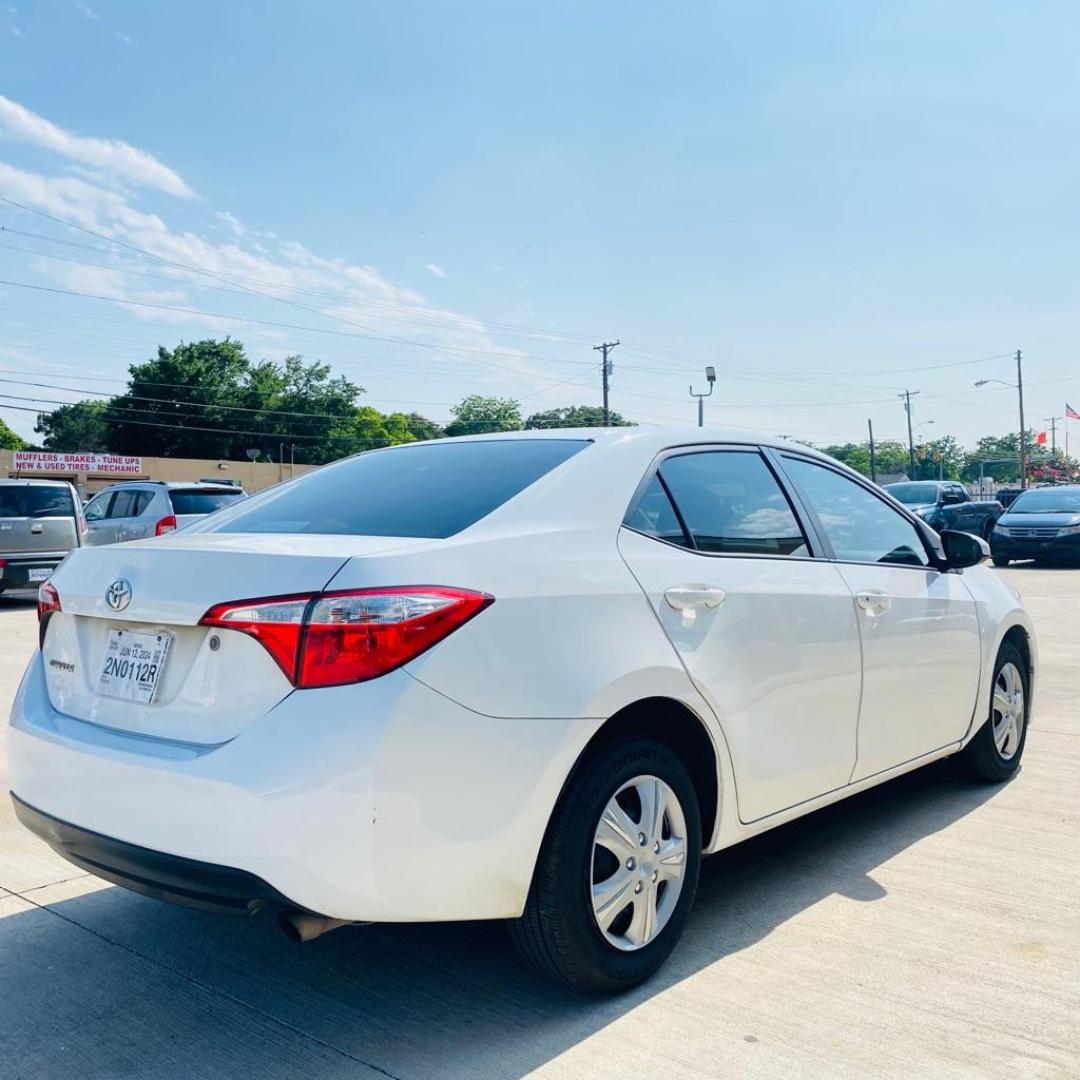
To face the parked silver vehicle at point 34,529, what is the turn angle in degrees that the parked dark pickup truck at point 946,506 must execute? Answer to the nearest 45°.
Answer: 0° — it already faces it

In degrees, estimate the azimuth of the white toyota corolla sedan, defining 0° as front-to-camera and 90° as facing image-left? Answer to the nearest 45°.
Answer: approximately 225°

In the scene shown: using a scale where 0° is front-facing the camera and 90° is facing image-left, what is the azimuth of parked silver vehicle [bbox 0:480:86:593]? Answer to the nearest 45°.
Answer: approximately 180°

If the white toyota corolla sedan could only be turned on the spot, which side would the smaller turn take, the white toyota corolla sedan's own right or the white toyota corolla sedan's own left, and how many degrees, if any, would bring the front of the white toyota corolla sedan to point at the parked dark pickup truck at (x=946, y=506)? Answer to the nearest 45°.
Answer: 0° — it already faces it

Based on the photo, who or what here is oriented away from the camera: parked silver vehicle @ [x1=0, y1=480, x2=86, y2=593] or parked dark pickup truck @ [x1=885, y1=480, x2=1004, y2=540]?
parked silver vehicle @ [x1=0, y1=480, x2=86, y2=593]

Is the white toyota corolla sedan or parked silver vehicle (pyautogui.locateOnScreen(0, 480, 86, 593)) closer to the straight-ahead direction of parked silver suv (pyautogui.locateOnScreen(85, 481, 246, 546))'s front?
the parked silver vehicle

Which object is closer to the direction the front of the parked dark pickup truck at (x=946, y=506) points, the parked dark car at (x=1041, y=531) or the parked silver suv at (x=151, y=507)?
the parked silver suv

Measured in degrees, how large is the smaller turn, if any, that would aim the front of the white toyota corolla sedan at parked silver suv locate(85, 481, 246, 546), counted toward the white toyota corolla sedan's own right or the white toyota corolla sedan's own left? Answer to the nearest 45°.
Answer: approximately 45° to the white toyota corolla sedan's own left

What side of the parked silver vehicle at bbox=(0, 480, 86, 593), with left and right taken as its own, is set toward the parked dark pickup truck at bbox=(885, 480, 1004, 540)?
right

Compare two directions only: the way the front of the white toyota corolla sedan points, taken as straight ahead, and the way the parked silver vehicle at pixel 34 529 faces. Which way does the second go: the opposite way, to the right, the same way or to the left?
to the left

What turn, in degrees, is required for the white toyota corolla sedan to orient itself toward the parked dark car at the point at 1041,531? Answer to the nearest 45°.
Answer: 0° — it already faces it

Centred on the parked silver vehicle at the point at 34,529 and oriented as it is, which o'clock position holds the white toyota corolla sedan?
The white toyota corolla sedan is roughly at 6 o'clock from the parked silver vehicle.

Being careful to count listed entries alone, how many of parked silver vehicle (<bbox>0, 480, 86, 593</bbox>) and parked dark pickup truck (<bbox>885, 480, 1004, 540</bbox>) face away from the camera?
1

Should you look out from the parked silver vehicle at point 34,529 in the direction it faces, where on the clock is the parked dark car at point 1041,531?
the parked dark car at point 1041,531 is roughly at 3 o'clock from the parked silver vehicle at point 34,529.

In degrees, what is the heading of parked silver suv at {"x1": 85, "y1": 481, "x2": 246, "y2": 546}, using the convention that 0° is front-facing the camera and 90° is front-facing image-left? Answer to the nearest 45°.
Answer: approximately 135°
